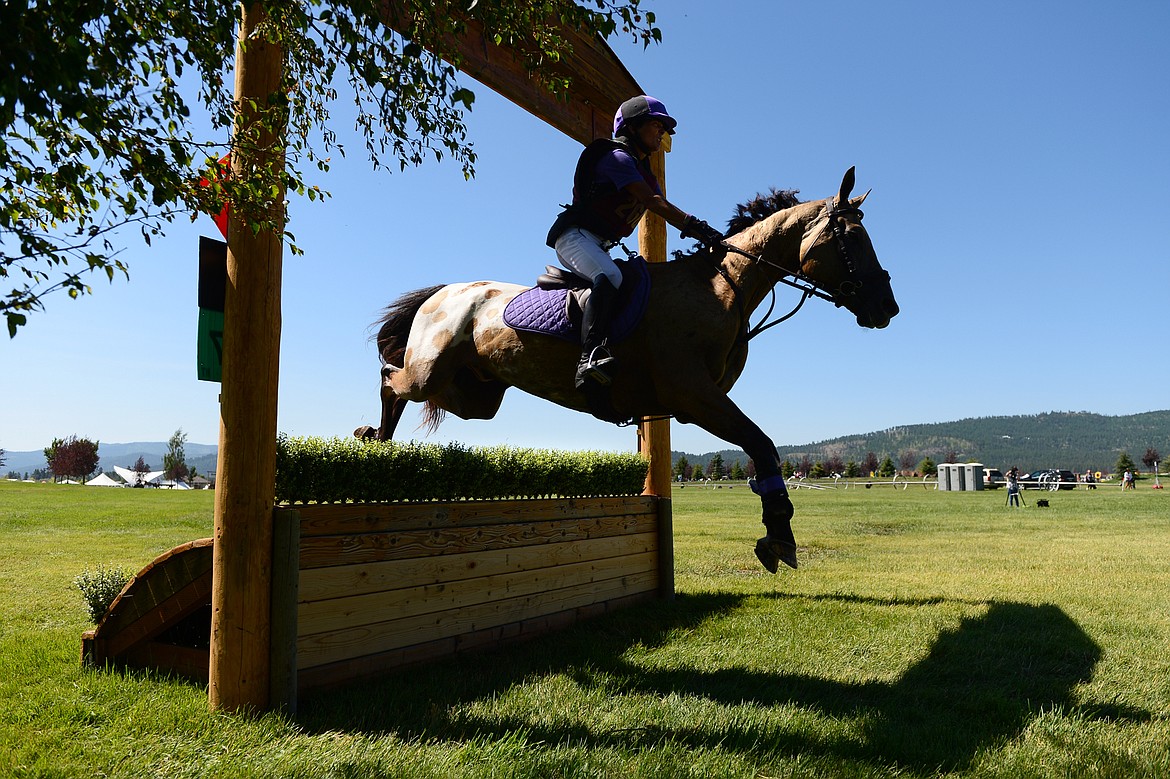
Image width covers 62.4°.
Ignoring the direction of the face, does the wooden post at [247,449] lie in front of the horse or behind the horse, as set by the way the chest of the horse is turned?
behind

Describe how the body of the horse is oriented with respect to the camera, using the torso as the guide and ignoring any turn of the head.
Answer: to the viewer's right

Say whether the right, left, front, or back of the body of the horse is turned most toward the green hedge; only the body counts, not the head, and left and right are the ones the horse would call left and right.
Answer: back

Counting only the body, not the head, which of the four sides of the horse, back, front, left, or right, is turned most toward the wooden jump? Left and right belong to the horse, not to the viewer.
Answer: back
